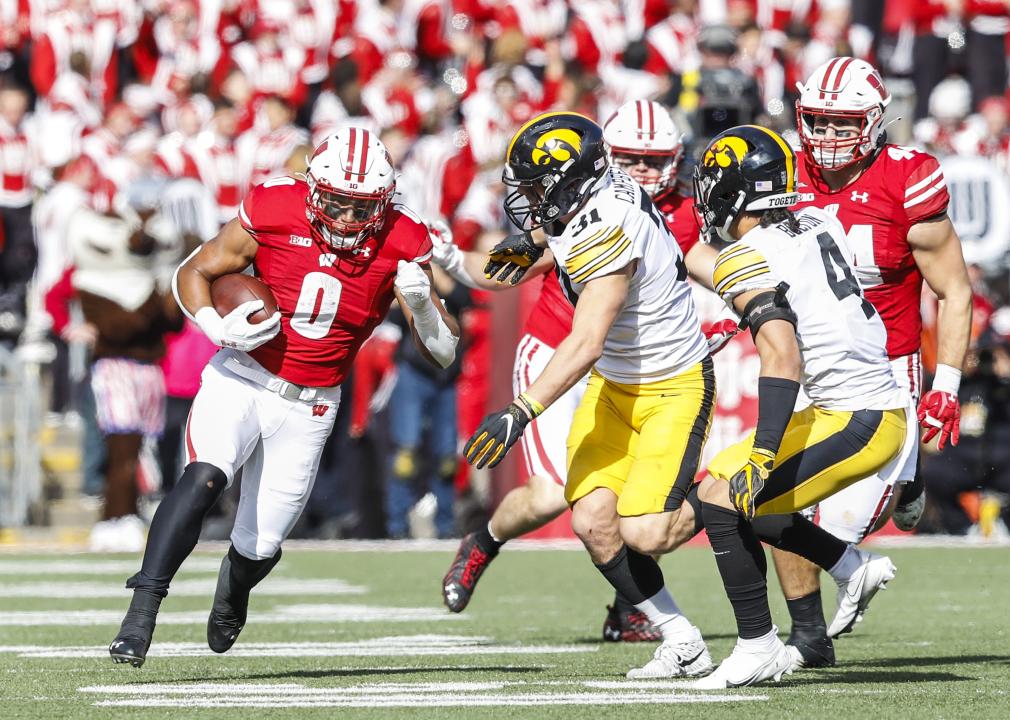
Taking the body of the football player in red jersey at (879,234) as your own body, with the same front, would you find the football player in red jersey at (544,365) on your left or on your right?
on your right

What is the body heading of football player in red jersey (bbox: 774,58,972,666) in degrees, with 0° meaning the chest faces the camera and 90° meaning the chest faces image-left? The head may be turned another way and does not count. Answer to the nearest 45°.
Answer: approximately 45°

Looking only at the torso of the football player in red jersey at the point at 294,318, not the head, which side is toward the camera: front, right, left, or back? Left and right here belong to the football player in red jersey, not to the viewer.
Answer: front
